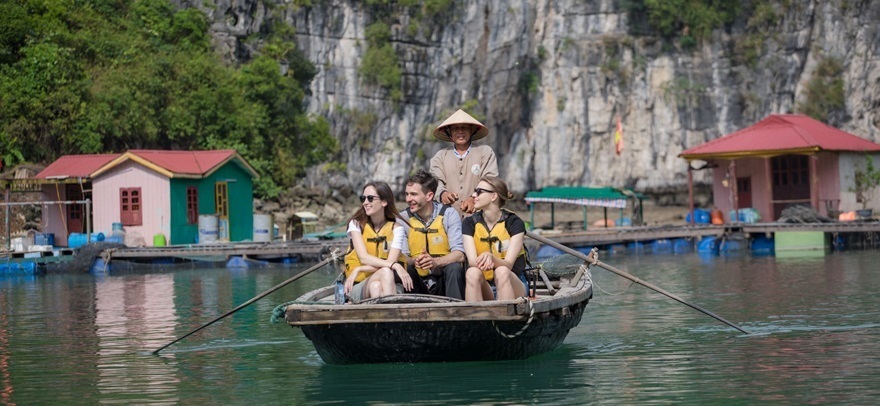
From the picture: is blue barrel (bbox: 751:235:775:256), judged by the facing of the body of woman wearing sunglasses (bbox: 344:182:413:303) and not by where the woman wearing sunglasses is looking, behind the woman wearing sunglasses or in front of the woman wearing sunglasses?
behind

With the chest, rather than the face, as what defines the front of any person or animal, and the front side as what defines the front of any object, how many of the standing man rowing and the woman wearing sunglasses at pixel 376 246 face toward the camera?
2

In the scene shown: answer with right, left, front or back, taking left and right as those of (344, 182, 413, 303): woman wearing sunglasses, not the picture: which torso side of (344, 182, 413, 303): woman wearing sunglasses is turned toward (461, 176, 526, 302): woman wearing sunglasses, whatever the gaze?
left

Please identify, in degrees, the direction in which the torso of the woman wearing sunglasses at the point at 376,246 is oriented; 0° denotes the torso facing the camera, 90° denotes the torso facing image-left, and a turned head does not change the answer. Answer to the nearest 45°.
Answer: approximately 0°

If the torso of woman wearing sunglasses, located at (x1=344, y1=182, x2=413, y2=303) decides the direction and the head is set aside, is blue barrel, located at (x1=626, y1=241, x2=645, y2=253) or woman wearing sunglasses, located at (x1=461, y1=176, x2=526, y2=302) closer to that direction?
the woman wearing sunglasses

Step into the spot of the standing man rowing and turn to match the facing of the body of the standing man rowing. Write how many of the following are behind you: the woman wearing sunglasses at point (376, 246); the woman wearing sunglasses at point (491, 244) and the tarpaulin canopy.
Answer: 1

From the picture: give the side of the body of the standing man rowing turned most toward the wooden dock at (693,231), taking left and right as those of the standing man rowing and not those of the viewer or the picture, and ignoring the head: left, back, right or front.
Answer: back

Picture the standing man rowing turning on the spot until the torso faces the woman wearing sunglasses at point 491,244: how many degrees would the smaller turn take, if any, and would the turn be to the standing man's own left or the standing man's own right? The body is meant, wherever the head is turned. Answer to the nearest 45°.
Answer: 0° — they already face them

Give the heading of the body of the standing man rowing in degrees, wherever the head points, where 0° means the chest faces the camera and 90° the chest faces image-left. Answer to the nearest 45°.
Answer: approximately 0°

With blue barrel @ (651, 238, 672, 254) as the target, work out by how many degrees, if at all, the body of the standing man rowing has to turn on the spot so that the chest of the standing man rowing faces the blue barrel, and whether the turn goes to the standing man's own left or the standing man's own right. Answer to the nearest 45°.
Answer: approximately 180°
